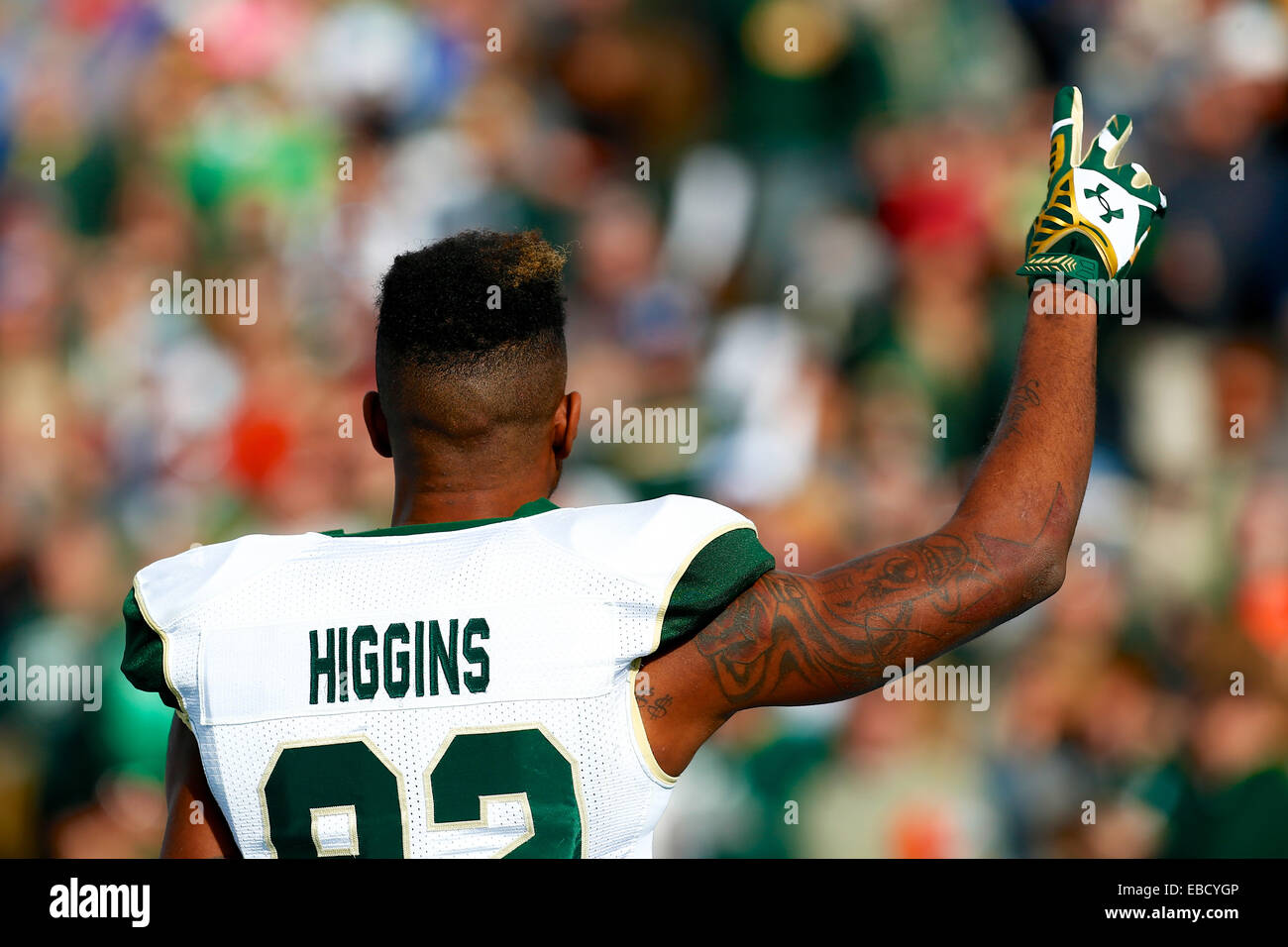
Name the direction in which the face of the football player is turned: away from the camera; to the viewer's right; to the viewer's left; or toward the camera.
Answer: away from the camera

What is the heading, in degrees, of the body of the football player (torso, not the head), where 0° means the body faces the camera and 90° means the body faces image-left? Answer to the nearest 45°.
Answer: approximately 180°
